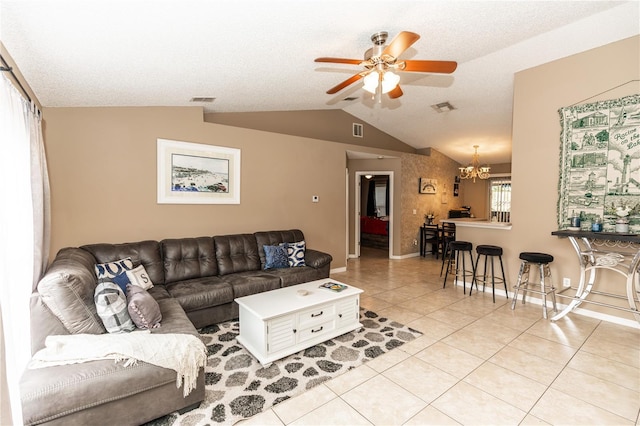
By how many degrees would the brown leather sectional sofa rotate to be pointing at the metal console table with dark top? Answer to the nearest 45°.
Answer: approximately 45° to its left

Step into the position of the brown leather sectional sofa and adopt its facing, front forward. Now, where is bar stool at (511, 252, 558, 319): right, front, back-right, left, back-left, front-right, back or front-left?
front-left

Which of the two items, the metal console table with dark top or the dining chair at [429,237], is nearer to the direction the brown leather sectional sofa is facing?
the metal console table with dark top

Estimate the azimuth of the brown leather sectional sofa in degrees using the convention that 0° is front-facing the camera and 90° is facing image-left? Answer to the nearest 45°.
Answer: approximately 315°

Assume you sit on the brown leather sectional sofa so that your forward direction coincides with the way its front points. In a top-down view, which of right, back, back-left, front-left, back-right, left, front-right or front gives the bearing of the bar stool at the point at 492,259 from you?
front-left

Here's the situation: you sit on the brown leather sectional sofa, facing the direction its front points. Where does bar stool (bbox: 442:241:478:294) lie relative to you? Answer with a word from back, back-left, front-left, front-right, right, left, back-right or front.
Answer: front-left

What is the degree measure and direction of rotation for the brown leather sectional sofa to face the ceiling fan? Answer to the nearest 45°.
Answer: approximately 45° to its left

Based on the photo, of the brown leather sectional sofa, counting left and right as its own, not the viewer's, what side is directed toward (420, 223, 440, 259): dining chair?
left

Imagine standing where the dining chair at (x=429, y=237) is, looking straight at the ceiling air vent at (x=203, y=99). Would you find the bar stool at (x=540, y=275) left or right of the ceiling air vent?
left

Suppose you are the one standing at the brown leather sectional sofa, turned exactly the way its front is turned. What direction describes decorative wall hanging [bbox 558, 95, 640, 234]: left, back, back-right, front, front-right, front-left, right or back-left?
front-left
